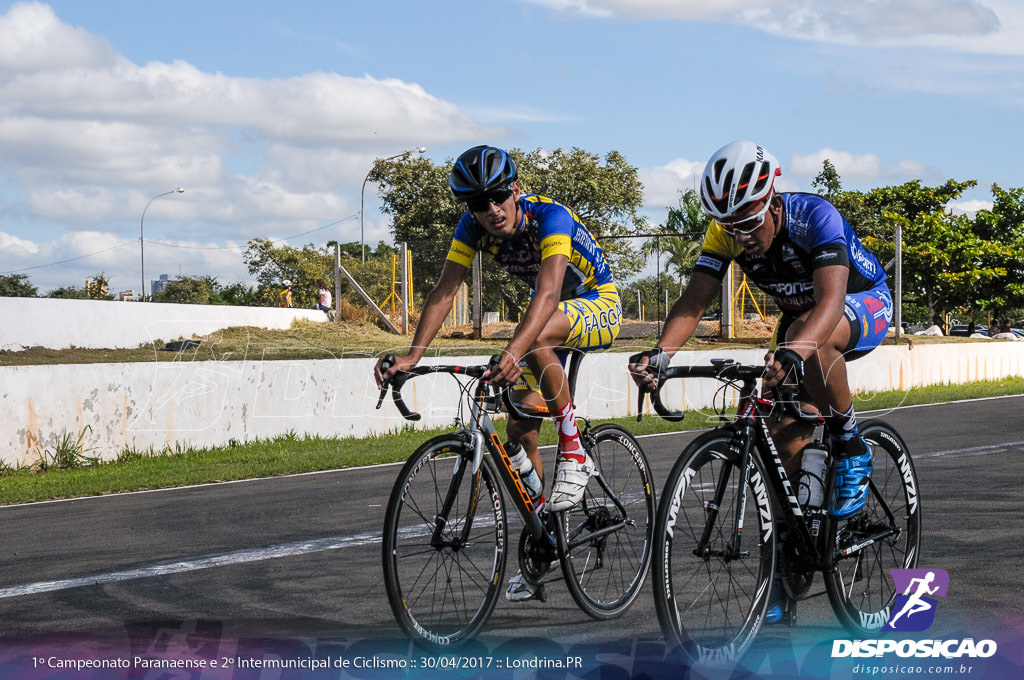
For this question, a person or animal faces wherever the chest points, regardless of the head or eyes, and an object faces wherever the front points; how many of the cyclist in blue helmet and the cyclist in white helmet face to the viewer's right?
0

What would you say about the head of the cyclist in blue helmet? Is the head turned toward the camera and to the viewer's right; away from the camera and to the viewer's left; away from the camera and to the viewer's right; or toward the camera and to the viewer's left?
toward the camera and to the viewer's left

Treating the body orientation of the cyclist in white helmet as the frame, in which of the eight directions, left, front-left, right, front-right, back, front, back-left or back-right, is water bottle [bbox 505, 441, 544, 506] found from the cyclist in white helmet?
front-right

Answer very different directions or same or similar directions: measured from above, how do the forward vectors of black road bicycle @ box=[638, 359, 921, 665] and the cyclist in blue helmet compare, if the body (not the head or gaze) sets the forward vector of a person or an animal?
same or similar directions

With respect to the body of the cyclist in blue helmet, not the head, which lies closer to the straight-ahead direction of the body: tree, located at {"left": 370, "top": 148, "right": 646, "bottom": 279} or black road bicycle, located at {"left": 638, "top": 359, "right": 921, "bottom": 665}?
the black road bicycle

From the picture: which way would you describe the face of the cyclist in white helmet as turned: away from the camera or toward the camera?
toward the camera

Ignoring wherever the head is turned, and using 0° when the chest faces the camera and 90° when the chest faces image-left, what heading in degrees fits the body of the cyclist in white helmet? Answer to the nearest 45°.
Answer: approximately 45°

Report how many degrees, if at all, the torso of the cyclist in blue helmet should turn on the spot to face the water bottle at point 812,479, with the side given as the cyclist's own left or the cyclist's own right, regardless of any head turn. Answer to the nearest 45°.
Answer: approximately 90° to the cyclist's own left

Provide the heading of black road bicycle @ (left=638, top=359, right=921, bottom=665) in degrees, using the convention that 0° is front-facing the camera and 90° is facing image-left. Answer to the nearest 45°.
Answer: approximately 45°

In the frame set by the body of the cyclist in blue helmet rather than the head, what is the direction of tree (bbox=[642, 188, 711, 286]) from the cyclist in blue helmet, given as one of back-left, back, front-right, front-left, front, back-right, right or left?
back-right

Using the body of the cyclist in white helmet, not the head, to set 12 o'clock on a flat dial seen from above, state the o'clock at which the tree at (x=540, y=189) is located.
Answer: The tree is roughly at 4 o'clock from the cyclist in white helmet.
